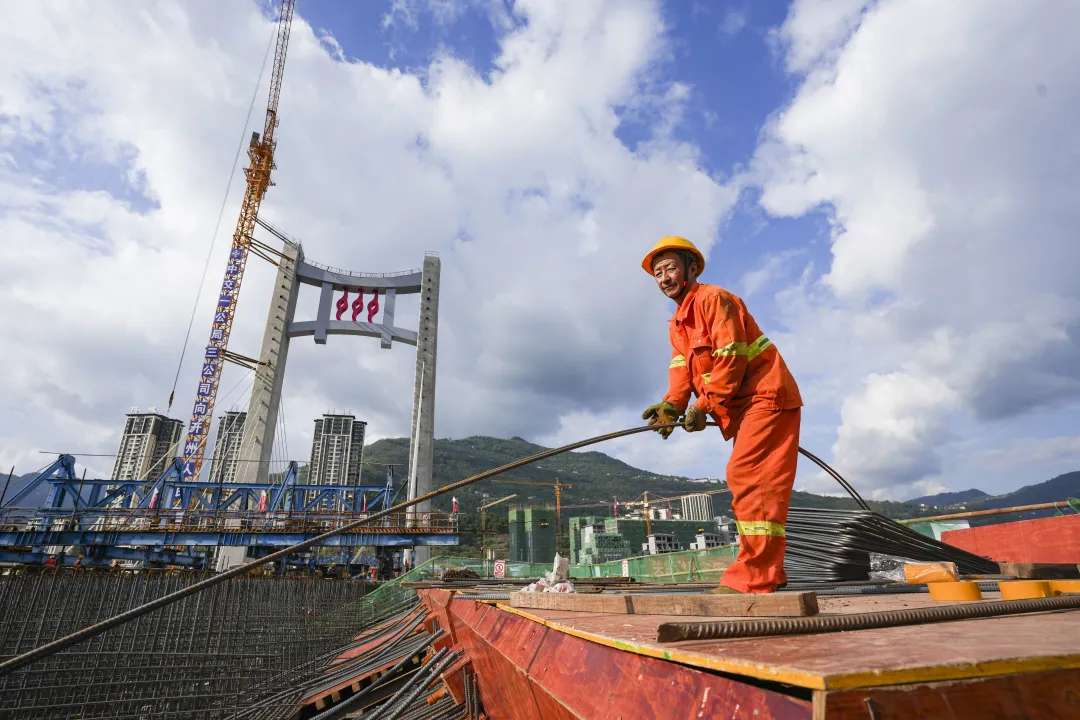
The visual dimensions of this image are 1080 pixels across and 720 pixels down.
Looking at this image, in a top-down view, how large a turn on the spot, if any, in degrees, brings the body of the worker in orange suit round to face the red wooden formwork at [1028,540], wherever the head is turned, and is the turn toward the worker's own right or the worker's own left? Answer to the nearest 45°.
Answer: approximately 180°

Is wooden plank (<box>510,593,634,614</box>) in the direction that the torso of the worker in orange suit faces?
yes

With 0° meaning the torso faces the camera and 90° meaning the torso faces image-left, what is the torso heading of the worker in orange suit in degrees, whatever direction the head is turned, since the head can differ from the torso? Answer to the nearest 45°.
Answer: approximately 45°

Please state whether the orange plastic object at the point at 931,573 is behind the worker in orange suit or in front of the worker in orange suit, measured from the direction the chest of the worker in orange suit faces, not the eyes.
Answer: behind

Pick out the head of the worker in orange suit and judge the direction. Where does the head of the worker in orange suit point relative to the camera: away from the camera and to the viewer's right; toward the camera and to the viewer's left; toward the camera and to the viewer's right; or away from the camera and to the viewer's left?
toward the camera and to the viewer's left

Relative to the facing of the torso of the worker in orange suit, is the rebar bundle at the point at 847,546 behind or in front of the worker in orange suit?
behind
